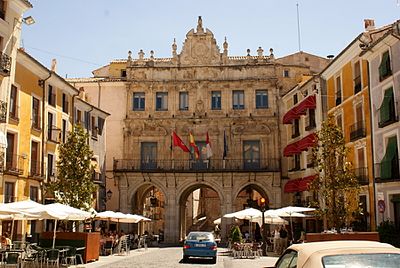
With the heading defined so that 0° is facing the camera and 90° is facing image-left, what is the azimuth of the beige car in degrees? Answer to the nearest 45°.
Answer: approximately 135°

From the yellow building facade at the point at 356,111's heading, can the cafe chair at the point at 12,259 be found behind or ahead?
ahead

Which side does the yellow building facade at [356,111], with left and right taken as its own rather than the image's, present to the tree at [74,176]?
front

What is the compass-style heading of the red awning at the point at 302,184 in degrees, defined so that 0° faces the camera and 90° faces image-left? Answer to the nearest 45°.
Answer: approximately 45°

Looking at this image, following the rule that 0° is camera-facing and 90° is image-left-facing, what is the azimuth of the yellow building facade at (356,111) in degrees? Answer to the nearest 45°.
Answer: approximately 45°

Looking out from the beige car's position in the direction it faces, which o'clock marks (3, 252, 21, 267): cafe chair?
The cafe chair is roughly at 12 o'clock from the beige car.
